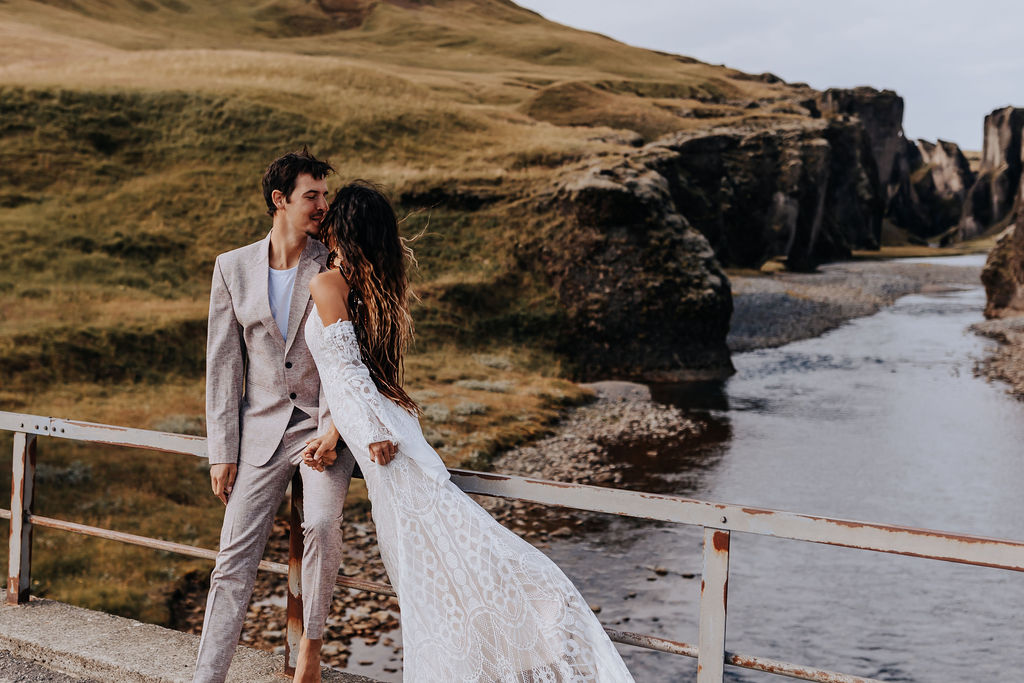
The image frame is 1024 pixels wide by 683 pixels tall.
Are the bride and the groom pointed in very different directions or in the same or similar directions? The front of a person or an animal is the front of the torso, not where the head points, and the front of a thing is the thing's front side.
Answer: very different directions

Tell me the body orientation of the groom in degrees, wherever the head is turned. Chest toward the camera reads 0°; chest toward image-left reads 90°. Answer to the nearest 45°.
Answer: approximately 315°

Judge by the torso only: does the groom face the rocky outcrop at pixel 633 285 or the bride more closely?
the bride

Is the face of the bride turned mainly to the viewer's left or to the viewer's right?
to the viewer's left

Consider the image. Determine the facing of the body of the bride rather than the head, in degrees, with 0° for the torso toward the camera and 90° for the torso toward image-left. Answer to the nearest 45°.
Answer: approximately 135°

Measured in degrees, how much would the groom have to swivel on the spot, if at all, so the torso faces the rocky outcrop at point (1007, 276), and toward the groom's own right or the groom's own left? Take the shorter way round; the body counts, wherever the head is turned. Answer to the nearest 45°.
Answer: approximately 90° to the groom's own left

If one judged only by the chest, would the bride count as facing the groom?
yes

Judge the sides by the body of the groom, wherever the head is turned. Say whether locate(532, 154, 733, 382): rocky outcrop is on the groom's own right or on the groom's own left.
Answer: on the groom's own left

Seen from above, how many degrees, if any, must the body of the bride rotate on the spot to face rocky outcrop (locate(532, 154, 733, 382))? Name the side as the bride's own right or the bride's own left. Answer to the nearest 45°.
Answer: approximately 45° to the bride's own right

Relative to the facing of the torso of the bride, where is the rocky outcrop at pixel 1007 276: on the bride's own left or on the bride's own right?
on the bride's own right
